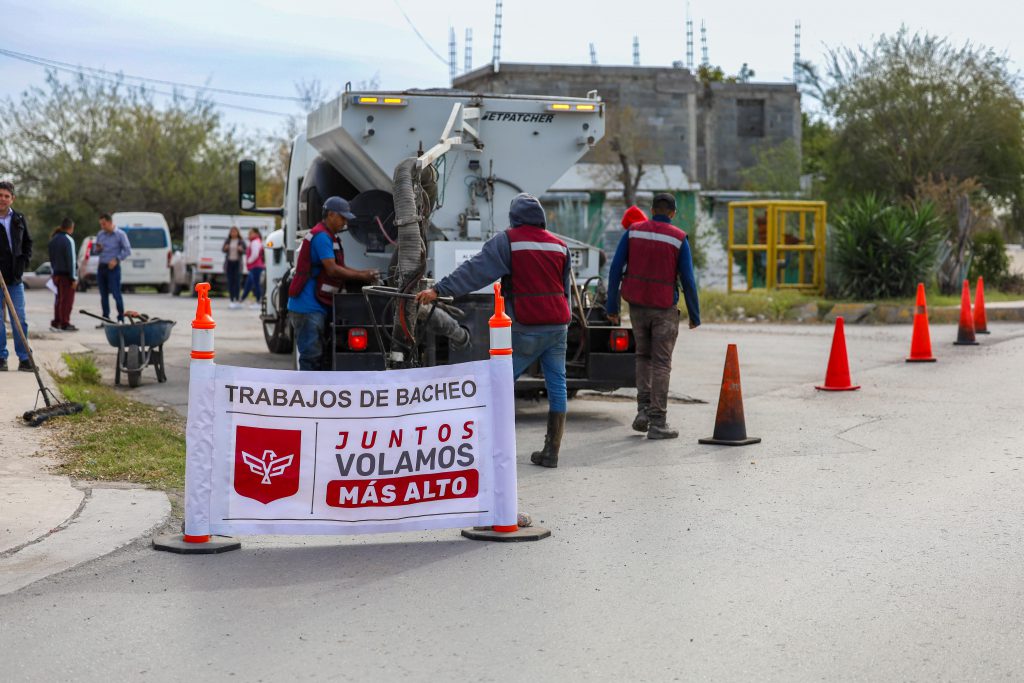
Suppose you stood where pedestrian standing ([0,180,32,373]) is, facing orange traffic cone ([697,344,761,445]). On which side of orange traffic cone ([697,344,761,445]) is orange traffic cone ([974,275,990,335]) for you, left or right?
left

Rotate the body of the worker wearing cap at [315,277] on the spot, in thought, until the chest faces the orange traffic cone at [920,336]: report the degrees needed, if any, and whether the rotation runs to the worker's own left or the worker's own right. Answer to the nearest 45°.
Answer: approximately 45° to the worker's own left

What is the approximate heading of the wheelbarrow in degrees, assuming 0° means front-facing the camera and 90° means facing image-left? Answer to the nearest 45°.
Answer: approximately 315°

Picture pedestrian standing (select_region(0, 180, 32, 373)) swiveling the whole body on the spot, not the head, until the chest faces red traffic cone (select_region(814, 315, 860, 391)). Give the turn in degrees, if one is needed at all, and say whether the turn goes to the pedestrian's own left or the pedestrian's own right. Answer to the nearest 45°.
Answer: approximately 90° to the pedestrian's own left

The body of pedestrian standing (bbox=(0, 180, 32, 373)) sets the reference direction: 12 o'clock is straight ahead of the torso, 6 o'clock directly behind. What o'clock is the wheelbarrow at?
The wheelbarrow is roughly at 9 o'clock from the pedestrian standing.

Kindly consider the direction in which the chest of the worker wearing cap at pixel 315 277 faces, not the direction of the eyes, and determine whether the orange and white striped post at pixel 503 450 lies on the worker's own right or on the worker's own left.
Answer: on the worker's own right

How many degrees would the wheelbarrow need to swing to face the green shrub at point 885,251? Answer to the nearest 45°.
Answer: approximately 90° to its left

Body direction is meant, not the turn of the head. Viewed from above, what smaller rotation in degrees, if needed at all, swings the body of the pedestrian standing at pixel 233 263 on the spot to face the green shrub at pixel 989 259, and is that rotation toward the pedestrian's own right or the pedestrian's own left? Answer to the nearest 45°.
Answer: approximately 90° to the pedestrian's own left

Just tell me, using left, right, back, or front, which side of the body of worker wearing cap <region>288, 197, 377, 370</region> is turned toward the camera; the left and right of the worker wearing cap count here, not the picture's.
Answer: right

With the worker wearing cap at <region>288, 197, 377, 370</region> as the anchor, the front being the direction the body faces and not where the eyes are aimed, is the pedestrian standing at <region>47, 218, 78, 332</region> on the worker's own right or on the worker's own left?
on the worker's own left
